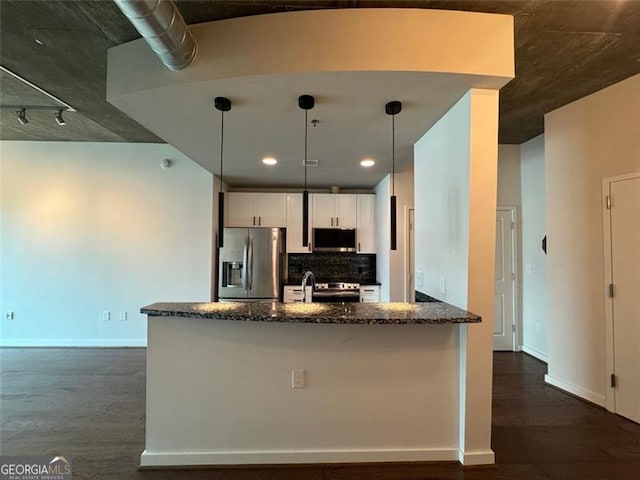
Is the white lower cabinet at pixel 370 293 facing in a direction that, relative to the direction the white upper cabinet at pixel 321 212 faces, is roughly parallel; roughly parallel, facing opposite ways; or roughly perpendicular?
roughly parallel

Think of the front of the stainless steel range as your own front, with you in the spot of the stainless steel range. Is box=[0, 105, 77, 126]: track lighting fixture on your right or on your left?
on your right

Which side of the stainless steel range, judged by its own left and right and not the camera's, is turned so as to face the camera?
front

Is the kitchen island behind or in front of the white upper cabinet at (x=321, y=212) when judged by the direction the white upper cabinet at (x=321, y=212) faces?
in front

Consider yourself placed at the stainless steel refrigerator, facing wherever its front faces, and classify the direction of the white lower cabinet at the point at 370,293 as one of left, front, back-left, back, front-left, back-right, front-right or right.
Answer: left

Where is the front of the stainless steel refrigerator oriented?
toward the camera

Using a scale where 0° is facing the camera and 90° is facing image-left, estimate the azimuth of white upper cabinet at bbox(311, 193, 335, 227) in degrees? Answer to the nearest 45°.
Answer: approximately 0°

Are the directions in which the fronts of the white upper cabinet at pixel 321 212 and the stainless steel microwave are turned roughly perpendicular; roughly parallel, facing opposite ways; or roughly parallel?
roughly parallel

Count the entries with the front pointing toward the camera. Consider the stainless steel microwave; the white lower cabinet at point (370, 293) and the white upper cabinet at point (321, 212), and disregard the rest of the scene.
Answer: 3

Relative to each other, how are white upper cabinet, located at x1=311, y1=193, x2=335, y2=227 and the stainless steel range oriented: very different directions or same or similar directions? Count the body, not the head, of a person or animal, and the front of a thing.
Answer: same or similar directions

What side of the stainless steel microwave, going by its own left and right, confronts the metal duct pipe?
front

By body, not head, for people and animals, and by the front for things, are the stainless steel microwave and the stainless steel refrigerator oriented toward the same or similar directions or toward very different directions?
same or similar directions

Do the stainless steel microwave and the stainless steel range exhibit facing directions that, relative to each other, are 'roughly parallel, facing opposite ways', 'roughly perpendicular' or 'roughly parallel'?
roughly parallel

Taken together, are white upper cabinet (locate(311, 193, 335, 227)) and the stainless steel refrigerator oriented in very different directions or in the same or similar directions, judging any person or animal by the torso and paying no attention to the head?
same or similar directions

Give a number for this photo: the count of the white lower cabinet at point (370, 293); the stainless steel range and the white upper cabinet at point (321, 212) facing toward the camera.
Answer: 3
